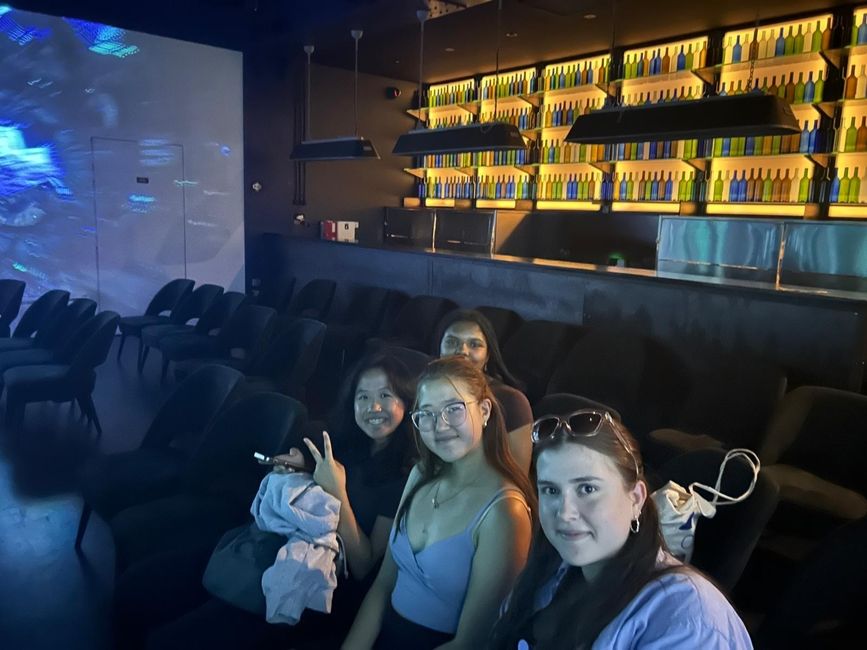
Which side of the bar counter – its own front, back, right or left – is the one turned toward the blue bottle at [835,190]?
back

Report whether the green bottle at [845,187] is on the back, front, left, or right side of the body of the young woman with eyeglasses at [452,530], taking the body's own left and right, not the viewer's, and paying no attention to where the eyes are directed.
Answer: back

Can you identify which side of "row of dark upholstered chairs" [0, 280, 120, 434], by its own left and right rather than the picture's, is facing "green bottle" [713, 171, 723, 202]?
back

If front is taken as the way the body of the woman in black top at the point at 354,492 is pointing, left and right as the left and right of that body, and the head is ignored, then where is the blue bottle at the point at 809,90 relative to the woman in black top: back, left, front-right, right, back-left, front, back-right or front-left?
back

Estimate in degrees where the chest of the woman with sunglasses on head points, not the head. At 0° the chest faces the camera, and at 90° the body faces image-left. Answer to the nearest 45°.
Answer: approximately 45°

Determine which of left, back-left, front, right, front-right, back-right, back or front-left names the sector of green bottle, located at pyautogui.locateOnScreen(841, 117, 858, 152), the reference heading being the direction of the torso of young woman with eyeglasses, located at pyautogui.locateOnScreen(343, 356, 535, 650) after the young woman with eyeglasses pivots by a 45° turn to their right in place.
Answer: back-right

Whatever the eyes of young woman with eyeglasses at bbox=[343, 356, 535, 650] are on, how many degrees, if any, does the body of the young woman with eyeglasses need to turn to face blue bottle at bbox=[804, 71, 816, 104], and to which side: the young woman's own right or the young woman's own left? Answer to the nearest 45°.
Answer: approximately 180°

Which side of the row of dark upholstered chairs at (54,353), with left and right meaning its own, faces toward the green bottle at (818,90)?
back

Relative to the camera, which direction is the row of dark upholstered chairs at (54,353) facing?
to the viewer's left

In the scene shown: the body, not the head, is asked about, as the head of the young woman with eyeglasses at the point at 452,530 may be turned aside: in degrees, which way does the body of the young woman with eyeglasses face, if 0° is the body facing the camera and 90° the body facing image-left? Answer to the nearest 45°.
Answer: approximately 45°

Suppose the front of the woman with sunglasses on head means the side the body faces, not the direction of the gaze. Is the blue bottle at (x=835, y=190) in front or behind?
behind
